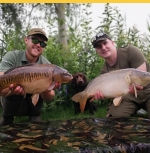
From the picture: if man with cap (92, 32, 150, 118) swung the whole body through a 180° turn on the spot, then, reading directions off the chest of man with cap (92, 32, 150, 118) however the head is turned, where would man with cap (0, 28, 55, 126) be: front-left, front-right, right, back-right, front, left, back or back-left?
back-left

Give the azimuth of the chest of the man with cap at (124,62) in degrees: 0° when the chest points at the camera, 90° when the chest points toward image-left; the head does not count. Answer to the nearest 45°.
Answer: approximately 45°
